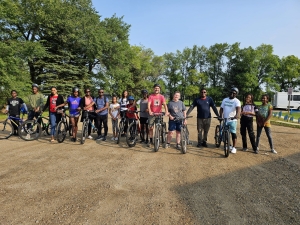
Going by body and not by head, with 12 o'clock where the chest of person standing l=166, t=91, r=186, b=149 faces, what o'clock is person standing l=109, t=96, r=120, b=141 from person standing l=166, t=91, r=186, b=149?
person standing l=109, t=96, r=120, b=141 is roughly at 4 o'clock from person standing l=166, t=91, r=186, b=149.

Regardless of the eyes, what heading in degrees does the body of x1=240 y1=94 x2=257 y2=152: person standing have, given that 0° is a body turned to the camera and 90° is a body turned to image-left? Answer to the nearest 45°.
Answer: approximately 0°

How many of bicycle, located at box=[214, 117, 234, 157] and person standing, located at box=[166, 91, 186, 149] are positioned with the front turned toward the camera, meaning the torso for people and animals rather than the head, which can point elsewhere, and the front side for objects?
2

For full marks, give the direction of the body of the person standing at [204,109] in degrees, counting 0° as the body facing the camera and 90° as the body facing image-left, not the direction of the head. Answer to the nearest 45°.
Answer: approximately 0°
